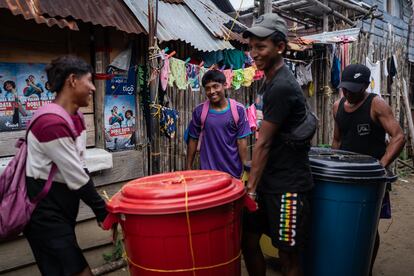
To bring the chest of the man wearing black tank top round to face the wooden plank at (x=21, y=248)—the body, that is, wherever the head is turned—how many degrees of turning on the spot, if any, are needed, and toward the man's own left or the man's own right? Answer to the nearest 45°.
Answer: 0° — they already face it

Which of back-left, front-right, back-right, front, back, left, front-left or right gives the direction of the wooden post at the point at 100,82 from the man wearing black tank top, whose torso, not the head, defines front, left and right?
front-right

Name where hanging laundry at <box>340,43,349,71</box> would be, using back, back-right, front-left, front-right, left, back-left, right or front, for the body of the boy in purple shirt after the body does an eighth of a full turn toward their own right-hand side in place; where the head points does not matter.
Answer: back

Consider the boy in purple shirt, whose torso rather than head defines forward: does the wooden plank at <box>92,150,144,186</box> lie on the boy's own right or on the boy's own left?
on the boy's own right

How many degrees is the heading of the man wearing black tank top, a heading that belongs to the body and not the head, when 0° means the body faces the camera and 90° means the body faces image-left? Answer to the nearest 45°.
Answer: approximately 45°

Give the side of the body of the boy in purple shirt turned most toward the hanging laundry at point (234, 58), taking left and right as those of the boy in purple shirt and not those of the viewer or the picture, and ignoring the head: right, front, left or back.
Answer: back

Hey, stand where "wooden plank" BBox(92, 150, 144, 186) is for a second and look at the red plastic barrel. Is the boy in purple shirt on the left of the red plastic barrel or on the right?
left

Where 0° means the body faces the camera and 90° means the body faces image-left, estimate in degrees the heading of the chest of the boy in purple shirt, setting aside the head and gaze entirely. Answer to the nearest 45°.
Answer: approximately 0°

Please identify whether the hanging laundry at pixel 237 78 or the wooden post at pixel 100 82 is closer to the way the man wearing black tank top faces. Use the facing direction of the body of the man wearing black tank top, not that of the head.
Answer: the wooden post

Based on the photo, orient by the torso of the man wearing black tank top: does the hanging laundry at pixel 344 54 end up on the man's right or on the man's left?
on the man's right

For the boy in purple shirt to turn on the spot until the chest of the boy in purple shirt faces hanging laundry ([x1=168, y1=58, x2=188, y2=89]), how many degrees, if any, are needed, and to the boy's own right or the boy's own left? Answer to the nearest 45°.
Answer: approximately 135° to the boy's own right

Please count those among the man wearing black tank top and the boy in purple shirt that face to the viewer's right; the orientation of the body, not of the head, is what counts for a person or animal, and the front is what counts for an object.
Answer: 0

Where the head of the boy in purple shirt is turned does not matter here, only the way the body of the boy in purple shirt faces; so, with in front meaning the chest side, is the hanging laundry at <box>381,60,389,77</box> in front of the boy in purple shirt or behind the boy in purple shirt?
behind

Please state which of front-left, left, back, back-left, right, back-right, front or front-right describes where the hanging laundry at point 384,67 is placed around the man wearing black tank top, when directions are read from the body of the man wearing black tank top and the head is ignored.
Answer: back-right
